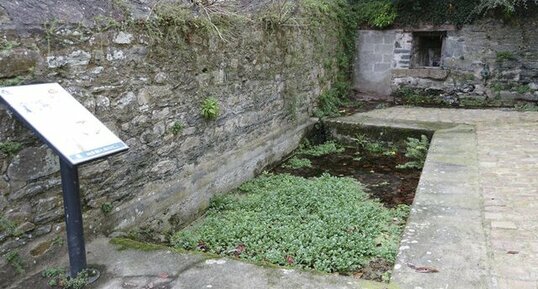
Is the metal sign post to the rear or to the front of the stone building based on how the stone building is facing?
to the front

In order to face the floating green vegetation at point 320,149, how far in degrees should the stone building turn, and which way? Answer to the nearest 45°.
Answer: approximately 45° to its right

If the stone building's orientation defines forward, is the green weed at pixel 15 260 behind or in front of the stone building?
in front

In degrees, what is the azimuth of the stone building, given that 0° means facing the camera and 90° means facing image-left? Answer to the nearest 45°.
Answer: approximately 0°

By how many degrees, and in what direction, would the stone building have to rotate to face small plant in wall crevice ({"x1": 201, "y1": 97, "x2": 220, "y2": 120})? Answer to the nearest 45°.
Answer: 0° — it already faces it

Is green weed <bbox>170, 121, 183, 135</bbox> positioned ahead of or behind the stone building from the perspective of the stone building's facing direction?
ahead

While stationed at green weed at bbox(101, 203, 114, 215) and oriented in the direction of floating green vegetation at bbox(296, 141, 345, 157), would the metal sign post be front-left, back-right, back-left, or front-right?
back-right

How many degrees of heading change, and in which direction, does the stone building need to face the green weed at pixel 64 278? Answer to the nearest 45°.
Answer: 0° — it already faces it

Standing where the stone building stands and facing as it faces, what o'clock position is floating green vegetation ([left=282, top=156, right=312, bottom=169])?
The floating green vegetation is roughly at 1 o'clock from the stone building.

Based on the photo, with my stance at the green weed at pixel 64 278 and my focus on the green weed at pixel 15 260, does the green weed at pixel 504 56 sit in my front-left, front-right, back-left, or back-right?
back-right
